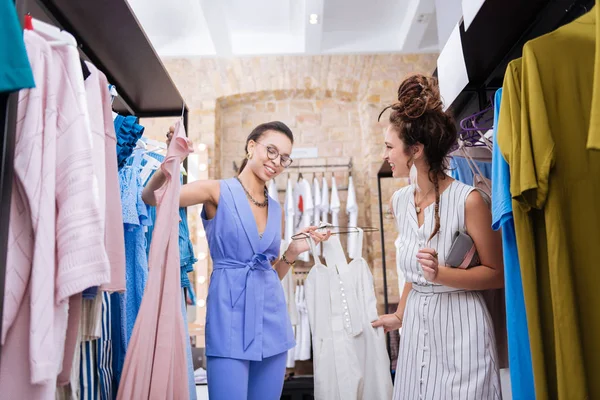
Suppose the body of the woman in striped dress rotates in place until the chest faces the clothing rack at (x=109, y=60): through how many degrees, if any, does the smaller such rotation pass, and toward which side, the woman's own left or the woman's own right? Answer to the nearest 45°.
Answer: approximately 45° to the woman's own right

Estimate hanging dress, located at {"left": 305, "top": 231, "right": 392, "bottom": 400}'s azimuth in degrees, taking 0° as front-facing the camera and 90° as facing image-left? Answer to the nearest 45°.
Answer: approximately 0°

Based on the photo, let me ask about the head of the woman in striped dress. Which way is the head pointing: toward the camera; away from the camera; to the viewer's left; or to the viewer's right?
to the viewer's left

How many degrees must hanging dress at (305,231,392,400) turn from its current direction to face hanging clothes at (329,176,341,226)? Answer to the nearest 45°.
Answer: approximately 180°

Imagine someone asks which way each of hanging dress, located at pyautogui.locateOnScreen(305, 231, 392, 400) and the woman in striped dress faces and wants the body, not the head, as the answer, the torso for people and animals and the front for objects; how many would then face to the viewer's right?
0

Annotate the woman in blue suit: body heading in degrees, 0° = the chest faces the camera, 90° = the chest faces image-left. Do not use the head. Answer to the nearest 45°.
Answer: approximately 315°

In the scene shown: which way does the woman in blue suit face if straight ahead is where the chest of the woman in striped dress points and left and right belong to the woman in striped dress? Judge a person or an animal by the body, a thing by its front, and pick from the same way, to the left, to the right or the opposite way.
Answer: to the left

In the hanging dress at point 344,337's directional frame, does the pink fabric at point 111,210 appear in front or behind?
in front
